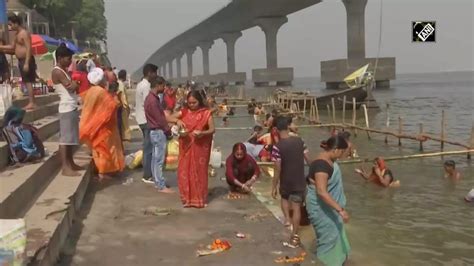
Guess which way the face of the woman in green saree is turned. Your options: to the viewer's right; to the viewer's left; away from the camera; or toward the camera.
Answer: to the viewer's right

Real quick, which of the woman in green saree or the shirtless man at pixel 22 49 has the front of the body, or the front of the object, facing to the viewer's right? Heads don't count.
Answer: the woman in green saree

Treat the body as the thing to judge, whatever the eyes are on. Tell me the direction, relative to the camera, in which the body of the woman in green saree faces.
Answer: to the viewer's right

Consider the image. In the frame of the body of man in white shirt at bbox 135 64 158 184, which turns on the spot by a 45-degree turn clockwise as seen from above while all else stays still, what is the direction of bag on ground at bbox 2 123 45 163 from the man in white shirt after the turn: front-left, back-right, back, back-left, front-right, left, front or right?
right

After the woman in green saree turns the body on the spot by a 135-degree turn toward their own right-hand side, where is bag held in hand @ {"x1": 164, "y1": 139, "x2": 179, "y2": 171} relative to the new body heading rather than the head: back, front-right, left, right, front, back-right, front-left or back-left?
right
